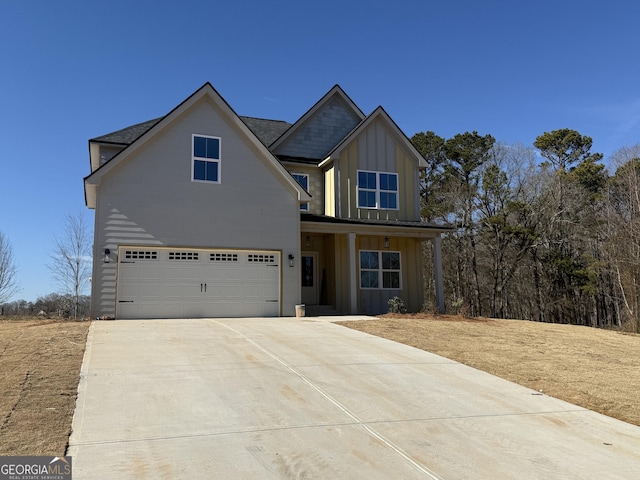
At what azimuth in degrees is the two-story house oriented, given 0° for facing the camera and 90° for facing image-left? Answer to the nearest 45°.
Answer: approximately 0°
